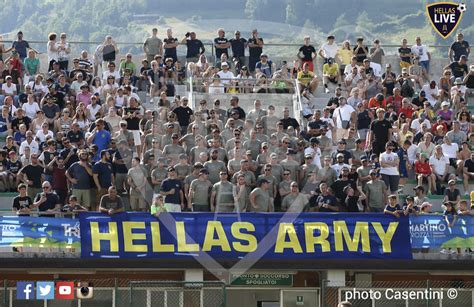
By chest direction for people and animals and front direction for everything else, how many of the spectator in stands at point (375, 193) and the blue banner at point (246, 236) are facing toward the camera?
2

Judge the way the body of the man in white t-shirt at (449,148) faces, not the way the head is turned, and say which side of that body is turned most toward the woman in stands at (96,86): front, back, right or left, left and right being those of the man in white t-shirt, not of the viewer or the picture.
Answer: right

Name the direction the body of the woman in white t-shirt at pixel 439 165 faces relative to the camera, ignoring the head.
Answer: toward the camera

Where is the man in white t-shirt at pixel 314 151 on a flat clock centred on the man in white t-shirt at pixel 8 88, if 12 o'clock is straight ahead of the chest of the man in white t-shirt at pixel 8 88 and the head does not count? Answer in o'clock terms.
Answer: the man in white t-shirt at pixel 314 151 is roughly at 10 o'clock from the man in white t-shirt at pixel 8 88.

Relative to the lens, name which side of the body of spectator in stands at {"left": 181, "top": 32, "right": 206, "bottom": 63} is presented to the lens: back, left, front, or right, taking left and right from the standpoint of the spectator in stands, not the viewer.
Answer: front

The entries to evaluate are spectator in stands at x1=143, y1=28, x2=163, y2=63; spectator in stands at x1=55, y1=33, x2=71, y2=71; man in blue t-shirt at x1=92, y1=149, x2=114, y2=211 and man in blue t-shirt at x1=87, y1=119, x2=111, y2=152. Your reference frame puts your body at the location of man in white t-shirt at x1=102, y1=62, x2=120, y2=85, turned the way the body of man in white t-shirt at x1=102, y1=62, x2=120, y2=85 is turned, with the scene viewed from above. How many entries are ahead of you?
2

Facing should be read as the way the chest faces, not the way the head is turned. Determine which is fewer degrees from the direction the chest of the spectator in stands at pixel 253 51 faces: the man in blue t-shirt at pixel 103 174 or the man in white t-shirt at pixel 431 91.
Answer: the man in blue t-shirt

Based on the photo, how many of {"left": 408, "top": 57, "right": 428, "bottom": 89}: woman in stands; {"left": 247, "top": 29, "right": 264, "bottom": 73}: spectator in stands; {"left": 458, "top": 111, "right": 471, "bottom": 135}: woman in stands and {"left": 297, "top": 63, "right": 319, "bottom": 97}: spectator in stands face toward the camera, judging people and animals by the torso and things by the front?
4

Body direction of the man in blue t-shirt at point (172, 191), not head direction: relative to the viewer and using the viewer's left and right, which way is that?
facing the viewer

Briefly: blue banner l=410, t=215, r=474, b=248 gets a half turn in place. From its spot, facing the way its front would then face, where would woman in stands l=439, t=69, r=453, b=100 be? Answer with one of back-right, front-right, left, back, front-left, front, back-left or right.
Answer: front

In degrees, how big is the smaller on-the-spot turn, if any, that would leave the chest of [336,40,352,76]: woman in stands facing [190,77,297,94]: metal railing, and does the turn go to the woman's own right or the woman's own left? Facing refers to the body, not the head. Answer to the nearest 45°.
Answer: approximately 90° to the woman's own right

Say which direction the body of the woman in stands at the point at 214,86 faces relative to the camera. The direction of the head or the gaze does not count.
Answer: toward the camera
